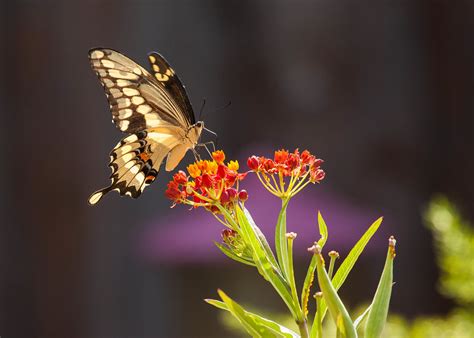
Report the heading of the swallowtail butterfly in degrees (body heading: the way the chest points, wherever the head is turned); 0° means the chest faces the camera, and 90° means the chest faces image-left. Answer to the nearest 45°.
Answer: approximately 270°
